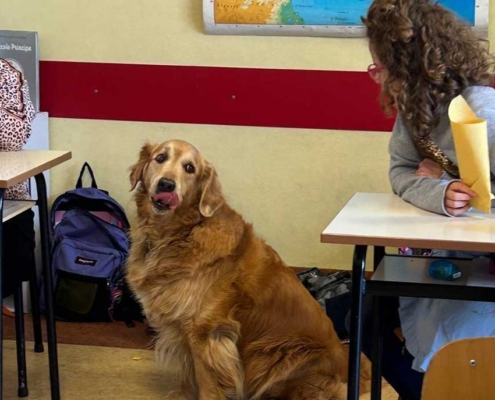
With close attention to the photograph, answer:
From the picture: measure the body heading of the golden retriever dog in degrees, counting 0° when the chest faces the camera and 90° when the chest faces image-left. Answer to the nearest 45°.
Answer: approximately 45°

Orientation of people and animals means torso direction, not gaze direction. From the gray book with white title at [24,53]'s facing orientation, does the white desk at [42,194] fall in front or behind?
in front

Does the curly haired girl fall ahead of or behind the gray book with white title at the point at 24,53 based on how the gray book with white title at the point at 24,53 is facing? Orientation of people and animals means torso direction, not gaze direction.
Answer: ahead

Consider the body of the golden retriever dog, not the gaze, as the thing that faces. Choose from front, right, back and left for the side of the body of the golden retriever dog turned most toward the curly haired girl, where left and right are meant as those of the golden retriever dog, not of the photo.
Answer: back

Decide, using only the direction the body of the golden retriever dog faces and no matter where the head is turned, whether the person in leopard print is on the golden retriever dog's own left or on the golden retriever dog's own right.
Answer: on the golden retriever dog's own right

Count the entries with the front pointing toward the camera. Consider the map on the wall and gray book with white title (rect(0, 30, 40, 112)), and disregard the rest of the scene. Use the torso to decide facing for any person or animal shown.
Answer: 2

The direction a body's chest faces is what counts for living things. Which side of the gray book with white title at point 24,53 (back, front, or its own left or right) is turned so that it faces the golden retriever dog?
front

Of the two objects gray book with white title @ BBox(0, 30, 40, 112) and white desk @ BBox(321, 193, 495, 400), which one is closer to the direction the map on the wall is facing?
the white desk

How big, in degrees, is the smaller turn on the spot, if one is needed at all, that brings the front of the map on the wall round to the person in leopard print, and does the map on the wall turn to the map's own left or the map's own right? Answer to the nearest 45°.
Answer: approximately 45° to the map's own right

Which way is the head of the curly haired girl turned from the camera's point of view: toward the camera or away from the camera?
away from the camera
